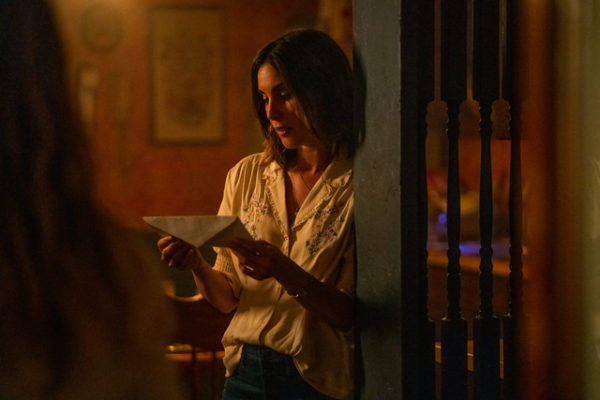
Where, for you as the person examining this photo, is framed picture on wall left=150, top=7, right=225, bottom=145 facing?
facing the viewer

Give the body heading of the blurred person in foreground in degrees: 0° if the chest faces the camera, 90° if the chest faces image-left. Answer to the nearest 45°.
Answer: approximately 180°

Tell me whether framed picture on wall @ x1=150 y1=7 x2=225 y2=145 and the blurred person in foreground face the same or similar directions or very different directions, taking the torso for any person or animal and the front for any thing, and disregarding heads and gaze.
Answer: very different directions

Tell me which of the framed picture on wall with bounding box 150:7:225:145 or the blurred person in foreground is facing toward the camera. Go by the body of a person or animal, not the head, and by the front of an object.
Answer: the framed picture on wall

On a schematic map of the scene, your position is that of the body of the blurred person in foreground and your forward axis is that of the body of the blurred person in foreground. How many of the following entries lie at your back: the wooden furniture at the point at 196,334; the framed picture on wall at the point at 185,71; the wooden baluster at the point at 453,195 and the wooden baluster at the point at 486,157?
0

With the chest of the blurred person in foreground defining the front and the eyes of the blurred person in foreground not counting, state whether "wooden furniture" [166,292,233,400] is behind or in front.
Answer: in front

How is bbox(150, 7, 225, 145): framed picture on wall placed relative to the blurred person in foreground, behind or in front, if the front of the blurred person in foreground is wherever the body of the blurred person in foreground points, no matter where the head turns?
in front

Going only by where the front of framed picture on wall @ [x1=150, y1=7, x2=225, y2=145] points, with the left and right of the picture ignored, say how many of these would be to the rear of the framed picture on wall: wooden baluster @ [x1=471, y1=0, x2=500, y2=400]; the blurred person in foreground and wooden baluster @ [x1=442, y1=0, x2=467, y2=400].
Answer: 0

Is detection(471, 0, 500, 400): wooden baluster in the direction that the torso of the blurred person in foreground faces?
no

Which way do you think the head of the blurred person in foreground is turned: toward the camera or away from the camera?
away from the camera

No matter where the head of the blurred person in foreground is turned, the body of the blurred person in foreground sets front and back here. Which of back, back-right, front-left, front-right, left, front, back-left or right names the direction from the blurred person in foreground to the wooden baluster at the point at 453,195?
front-right

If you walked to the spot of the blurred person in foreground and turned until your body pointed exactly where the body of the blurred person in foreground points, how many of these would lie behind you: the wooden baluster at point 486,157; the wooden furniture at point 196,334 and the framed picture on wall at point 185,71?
0

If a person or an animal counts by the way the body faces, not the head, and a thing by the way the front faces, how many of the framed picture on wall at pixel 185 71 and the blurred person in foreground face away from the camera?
1
